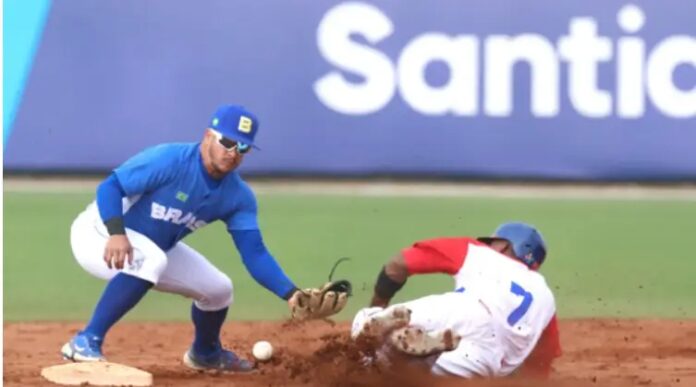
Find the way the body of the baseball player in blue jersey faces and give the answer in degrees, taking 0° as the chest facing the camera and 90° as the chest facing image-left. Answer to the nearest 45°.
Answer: approximately 315°
